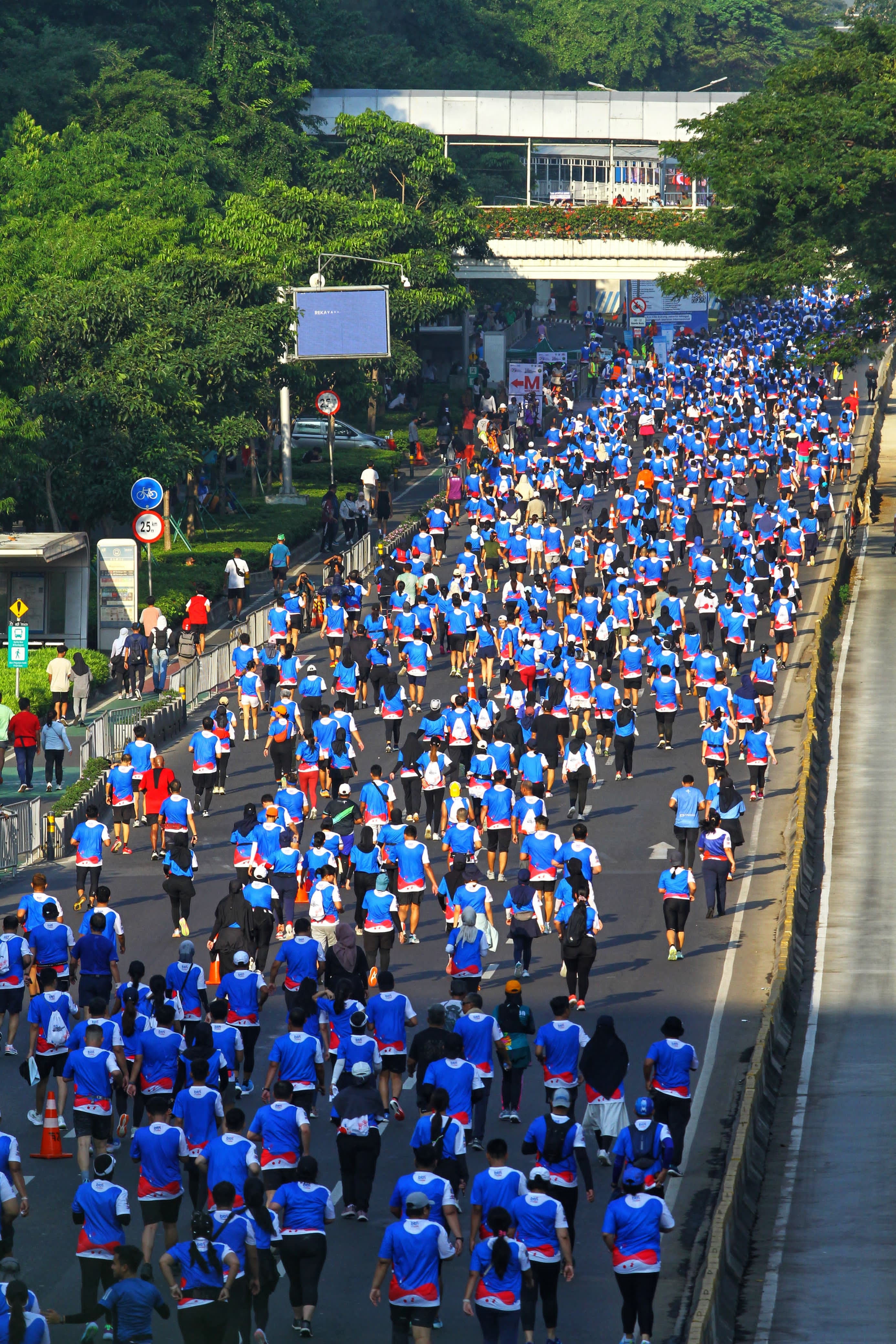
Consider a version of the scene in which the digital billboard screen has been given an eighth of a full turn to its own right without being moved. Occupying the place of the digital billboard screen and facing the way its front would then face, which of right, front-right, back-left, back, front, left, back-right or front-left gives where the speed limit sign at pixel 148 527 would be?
front-left

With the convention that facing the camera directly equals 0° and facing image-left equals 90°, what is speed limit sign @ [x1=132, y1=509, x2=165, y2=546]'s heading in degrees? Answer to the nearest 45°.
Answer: approximately 0°

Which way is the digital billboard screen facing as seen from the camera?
toward the camera

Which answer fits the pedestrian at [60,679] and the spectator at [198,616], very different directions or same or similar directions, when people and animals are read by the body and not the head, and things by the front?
same or similar directions

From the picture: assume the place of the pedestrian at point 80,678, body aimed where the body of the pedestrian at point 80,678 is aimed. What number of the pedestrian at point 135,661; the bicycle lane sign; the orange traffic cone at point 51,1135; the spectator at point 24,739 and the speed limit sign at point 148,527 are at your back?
2

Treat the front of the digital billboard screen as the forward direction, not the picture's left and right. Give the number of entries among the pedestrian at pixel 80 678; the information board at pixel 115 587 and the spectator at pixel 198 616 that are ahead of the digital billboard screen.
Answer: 3

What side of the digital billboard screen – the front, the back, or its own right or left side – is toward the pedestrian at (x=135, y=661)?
front

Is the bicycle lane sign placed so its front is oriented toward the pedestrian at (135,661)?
yes

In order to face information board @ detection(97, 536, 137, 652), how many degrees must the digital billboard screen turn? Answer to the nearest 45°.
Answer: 0° — it already faces it

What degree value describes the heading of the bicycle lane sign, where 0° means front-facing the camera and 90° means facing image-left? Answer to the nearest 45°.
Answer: approximately 0°
